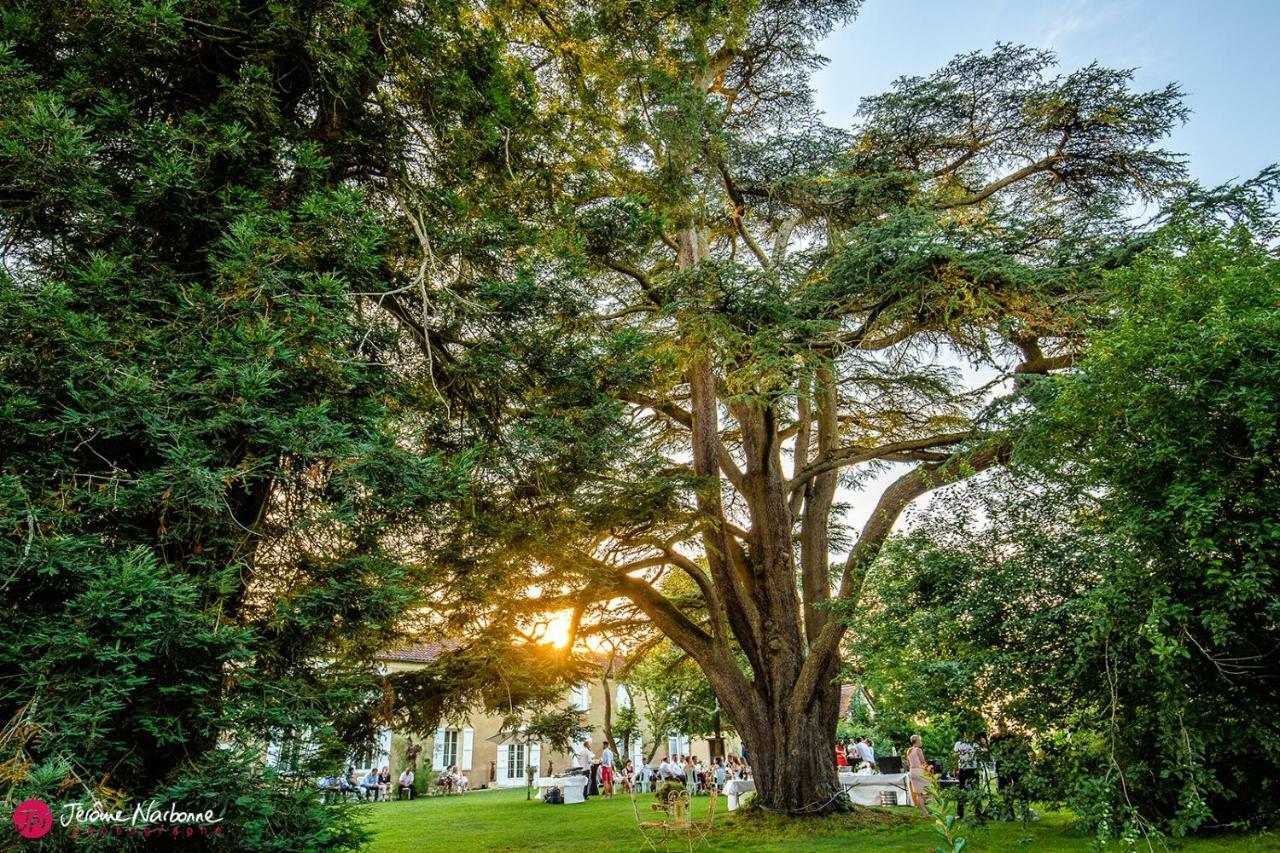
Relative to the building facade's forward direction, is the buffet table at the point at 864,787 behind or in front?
in front

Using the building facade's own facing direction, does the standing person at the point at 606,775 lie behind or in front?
in front

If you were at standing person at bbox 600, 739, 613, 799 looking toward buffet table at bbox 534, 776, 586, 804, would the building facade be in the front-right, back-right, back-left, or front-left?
back-right

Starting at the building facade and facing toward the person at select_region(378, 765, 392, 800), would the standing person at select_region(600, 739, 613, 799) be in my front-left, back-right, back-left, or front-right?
front-left

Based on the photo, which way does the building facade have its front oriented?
toward the camera

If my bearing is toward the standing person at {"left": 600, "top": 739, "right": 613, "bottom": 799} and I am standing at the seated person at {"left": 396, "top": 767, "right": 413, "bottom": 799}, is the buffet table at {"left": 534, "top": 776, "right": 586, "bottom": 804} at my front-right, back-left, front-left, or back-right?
front-right

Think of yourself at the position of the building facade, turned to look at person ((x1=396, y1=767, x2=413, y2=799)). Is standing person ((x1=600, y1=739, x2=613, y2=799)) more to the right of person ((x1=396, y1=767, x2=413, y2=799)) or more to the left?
left

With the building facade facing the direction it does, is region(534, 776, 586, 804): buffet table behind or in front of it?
in front
